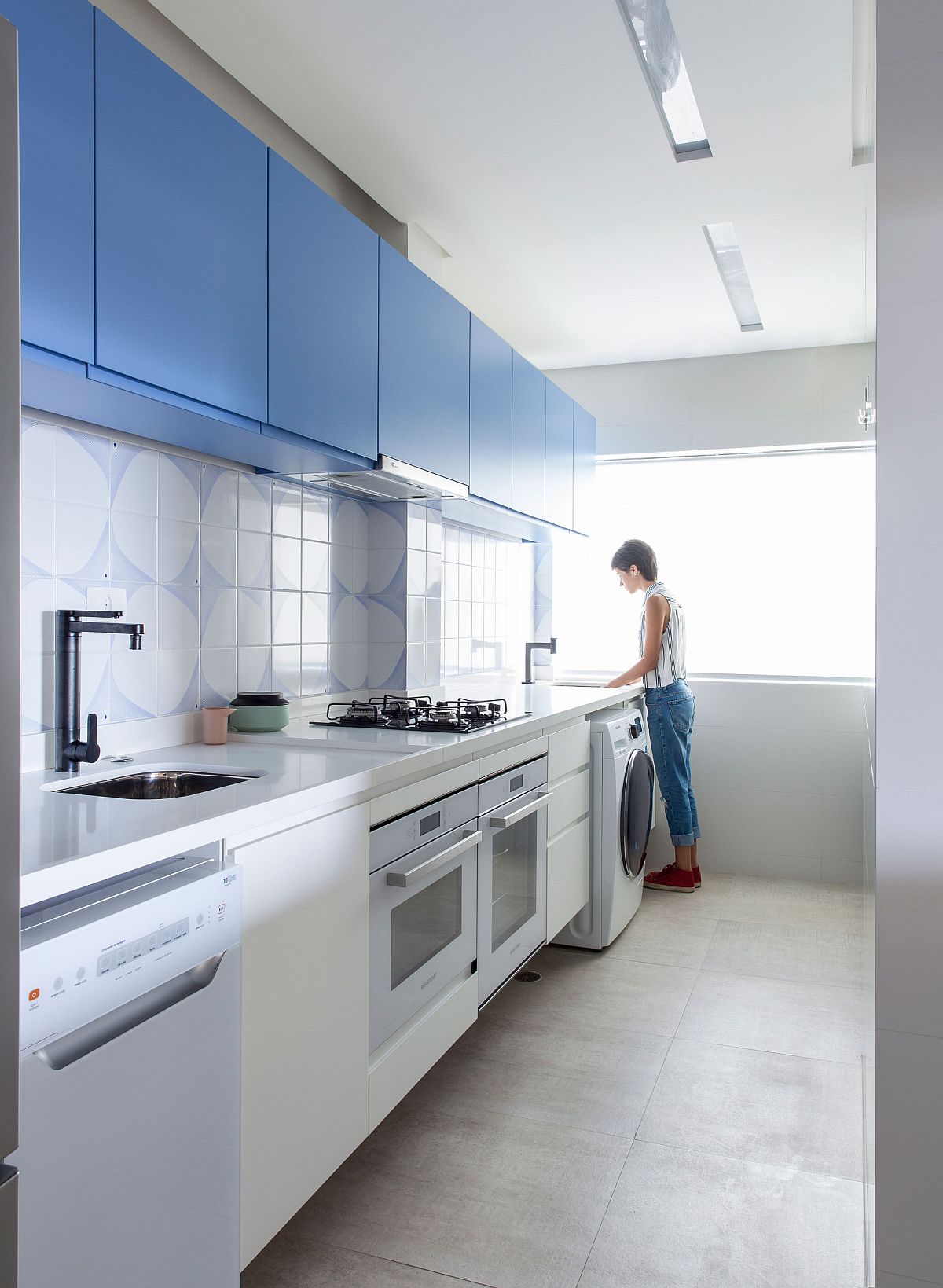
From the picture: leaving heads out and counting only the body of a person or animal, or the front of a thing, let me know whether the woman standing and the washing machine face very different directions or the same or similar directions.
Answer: very different directions

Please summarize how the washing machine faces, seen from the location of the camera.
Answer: facing to the right of the viewer

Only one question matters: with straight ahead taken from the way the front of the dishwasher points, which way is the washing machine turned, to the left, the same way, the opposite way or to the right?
the same way

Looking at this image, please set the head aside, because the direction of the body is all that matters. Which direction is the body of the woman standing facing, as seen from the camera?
to the viewer's left

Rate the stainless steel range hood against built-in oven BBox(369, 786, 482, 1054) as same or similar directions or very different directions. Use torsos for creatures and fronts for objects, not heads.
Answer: same or similar directions

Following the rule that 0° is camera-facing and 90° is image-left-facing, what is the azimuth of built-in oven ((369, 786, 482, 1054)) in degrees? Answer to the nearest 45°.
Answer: approximately 315°

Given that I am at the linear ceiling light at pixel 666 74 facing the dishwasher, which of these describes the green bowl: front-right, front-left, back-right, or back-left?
front-right

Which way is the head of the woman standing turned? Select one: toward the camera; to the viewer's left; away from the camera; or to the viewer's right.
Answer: to the viewer's left

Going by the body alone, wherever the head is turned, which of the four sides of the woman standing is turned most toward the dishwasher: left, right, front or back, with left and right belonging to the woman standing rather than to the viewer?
left

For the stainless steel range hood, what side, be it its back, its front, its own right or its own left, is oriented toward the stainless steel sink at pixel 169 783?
right

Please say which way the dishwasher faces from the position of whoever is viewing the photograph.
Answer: facing the viewer and to the right of the viewer

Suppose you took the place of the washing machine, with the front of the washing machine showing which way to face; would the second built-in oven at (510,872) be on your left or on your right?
on your right

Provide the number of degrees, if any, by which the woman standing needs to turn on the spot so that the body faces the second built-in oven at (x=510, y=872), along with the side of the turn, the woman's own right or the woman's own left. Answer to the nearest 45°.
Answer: approximately 90° to the woman's own left

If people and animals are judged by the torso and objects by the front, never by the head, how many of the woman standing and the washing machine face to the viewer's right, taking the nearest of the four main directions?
1

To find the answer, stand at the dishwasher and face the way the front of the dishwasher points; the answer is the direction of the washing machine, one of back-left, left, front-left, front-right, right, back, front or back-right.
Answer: left
